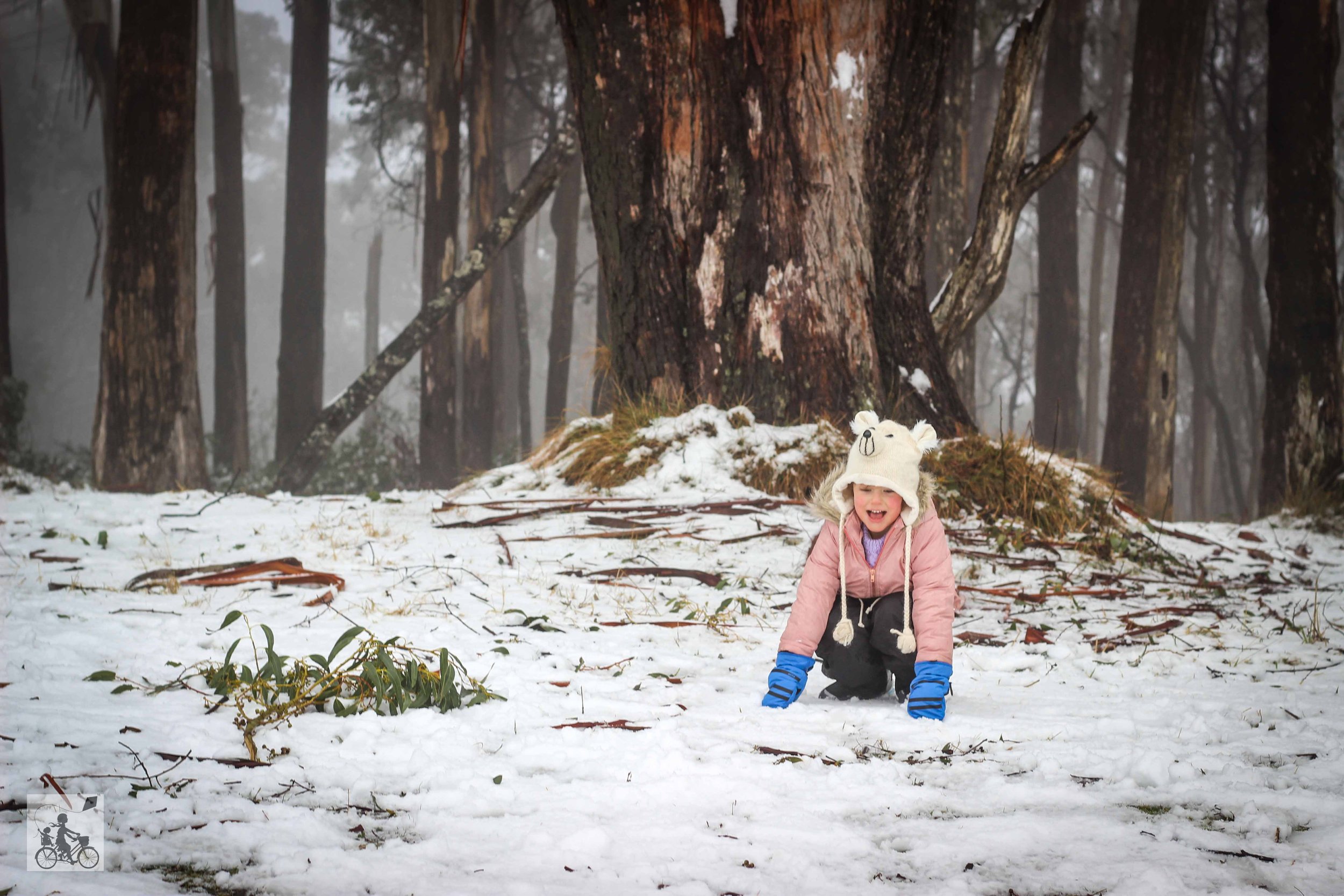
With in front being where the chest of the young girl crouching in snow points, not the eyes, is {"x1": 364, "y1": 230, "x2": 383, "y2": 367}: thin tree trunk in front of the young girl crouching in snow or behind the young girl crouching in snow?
behind

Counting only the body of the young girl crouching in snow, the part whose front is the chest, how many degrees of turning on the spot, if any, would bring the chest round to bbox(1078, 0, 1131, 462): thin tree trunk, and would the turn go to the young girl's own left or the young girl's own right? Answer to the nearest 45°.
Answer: approximately 180°

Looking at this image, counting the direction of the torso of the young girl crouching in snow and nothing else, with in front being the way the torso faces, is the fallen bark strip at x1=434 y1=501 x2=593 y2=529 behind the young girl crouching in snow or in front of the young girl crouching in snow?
behind

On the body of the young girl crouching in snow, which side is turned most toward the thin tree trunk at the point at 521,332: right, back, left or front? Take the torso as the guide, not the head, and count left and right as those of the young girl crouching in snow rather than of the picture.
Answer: back

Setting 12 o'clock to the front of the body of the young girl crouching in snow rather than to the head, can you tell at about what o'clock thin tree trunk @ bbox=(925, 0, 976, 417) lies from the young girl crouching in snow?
The thin tree trunk is roughly at 6 o'clock from the young girl crouching in snow.

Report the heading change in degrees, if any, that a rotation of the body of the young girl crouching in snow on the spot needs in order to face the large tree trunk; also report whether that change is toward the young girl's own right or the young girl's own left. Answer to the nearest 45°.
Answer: approximately 180°

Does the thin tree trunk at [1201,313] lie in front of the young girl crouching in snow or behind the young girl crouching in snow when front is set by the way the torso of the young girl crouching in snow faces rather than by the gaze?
behind

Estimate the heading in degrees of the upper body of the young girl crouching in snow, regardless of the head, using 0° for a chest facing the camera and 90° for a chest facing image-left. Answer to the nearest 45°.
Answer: approximately 0°

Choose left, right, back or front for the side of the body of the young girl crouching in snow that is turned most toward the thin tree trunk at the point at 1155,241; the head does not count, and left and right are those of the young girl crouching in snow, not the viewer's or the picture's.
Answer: back
